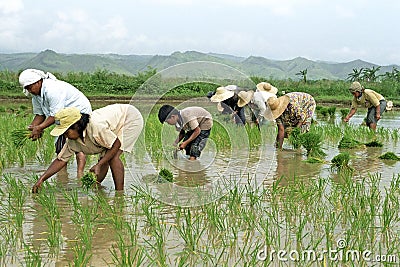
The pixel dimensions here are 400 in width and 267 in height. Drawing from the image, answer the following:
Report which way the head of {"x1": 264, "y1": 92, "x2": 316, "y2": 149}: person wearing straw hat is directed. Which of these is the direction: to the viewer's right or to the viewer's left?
to the viewer's left

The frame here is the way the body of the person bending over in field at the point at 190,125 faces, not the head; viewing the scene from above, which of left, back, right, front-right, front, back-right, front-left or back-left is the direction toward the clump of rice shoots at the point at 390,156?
back

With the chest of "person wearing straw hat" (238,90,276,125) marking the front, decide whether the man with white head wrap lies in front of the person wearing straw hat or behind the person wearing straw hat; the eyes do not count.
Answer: in front

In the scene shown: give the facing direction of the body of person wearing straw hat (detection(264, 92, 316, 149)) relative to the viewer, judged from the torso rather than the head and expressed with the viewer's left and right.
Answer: facing to the left of the viewer

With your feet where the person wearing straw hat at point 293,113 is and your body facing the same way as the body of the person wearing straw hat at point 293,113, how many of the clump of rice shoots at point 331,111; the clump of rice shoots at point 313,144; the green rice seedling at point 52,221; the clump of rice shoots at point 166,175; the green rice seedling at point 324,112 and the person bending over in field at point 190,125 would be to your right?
2

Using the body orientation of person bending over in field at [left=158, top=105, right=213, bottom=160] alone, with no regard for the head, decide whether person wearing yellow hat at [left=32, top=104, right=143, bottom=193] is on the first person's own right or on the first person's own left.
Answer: on the first person's own left

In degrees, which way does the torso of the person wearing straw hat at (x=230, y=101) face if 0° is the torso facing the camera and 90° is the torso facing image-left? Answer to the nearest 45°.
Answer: approximately 90°

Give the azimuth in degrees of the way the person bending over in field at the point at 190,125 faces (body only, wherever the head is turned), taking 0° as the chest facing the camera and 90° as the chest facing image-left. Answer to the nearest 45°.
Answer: approximately 90°
